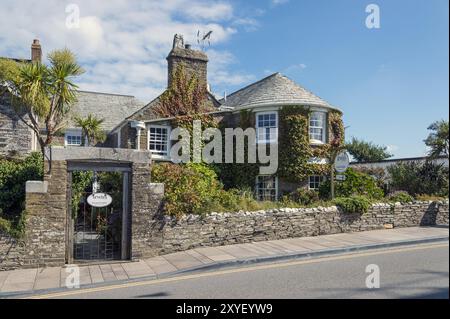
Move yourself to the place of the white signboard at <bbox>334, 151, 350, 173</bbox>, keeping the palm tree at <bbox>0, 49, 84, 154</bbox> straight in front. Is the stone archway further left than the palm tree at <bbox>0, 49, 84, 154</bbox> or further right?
left

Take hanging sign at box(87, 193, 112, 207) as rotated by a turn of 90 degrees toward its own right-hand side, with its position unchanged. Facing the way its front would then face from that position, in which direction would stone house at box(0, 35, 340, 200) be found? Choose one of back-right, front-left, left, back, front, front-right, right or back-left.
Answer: back-right

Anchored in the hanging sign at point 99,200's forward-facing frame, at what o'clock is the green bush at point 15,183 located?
The green bush is roughly at 4 o'clock from the hanging sign.

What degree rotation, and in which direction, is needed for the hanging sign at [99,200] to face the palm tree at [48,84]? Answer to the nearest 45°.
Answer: approximately 180°

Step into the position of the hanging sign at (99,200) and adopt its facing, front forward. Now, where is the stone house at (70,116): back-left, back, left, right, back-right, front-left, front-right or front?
back

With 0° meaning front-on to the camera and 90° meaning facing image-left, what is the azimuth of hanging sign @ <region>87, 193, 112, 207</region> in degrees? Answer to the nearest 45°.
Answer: approximately 0°

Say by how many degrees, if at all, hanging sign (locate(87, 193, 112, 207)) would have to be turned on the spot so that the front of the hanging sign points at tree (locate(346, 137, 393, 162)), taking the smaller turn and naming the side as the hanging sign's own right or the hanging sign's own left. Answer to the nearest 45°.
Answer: approximately 135° to the hanging sign's own left

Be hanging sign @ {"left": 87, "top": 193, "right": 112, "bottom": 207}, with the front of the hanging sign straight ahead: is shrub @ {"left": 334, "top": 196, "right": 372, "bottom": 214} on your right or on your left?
on your left

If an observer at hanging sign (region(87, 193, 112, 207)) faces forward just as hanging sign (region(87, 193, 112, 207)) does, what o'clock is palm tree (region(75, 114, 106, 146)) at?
The palm tree is roughly at 6 o'clock from the hanging sign.
